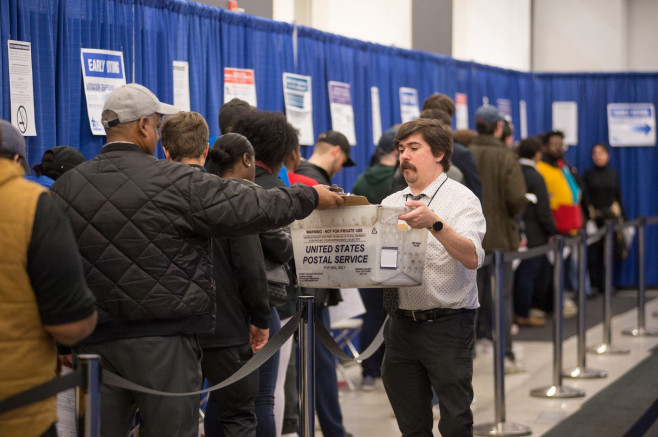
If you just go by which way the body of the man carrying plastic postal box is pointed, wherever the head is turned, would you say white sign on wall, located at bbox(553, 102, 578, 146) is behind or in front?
behind

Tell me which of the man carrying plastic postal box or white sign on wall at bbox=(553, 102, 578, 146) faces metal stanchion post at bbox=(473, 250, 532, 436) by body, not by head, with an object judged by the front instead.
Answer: the white sign on wall

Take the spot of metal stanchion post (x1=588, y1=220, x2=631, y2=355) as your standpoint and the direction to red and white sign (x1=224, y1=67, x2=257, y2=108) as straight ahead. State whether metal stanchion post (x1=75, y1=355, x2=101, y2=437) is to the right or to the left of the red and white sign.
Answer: left

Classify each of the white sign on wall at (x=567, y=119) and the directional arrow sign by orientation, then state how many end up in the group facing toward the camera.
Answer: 2

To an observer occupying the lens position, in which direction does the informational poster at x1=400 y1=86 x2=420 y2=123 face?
facing the viewer and to the right of the viewer

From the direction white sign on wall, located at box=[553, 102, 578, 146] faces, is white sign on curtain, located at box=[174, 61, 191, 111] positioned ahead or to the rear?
ahead

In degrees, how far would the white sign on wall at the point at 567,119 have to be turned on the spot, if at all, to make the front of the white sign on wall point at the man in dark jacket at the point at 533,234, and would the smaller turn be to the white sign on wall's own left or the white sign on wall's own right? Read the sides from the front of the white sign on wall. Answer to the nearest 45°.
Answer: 0° — it already faces them

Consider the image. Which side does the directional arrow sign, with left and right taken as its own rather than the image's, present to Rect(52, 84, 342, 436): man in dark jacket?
front

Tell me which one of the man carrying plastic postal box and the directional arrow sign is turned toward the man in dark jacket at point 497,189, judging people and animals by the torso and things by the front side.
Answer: the directional arrow sign

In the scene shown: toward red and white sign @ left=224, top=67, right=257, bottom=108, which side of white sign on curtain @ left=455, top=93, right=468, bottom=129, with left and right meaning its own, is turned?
right

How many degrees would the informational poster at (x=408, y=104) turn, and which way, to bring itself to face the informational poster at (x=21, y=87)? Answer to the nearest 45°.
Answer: approximately 90° to its right

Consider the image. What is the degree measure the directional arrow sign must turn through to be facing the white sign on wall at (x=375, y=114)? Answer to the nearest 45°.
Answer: approximately 45° to its right

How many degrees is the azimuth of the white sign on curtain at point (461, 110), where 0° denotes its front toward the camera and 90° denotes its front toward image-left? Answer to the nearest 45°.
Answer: approximately 315°

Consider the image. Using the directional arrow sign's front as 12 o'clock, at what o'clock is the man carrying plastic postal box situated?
The man carrying plastic postal box is roughly at 12 o'clock from the directional arrow sign.

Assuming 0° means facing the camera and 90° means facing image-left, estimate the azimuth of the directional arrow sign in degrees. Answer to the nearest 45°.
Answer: approximately 0°

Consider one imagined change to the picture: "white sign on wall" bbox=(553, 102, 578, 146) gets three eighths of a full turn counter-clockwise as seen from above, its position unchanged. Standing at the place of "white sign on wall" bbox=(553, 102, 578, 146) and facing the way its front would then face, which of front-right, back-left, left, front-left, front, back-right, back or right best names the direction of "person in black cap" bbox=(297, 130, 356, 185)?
back-right

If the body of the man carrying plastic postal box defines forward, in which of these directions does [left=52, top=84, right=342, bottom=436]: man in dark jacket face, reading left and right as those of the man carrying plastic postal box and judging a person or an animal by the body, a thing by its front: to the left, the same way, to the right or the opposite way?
the opposite way

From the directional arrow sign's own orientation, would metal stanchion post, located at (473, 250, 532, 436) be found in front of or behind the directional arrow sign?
in front
